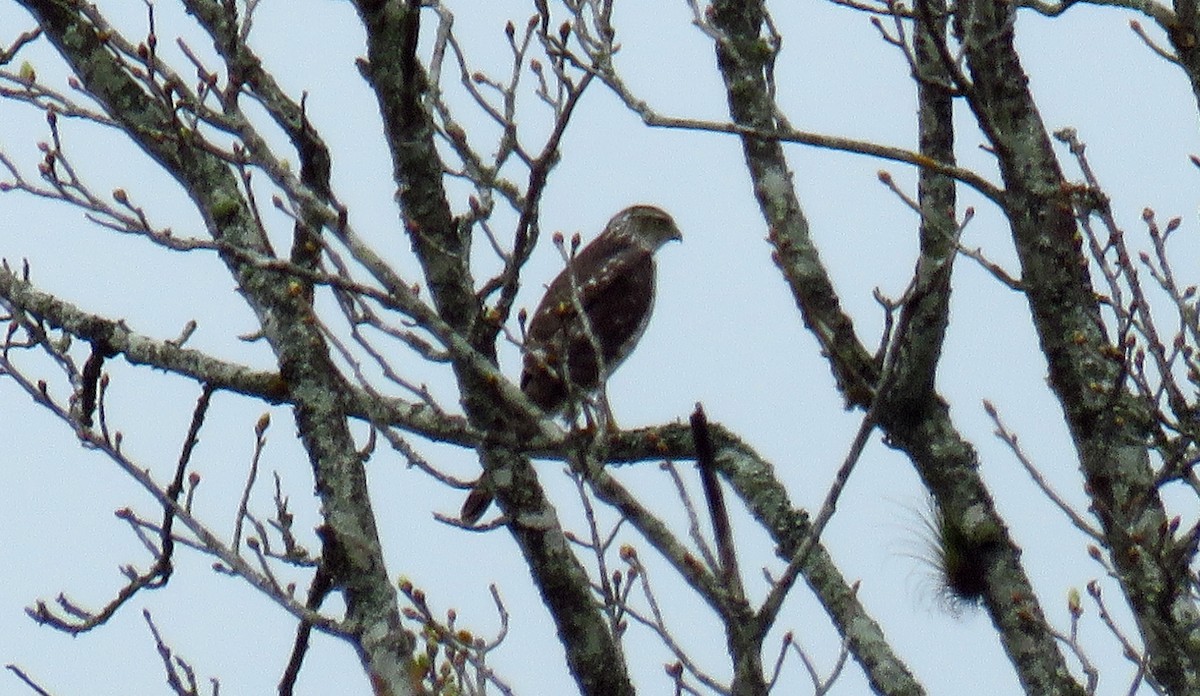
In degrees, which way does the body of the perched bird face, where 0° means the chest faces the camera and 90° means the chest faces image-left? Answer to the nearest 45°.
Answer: approximately 270°
